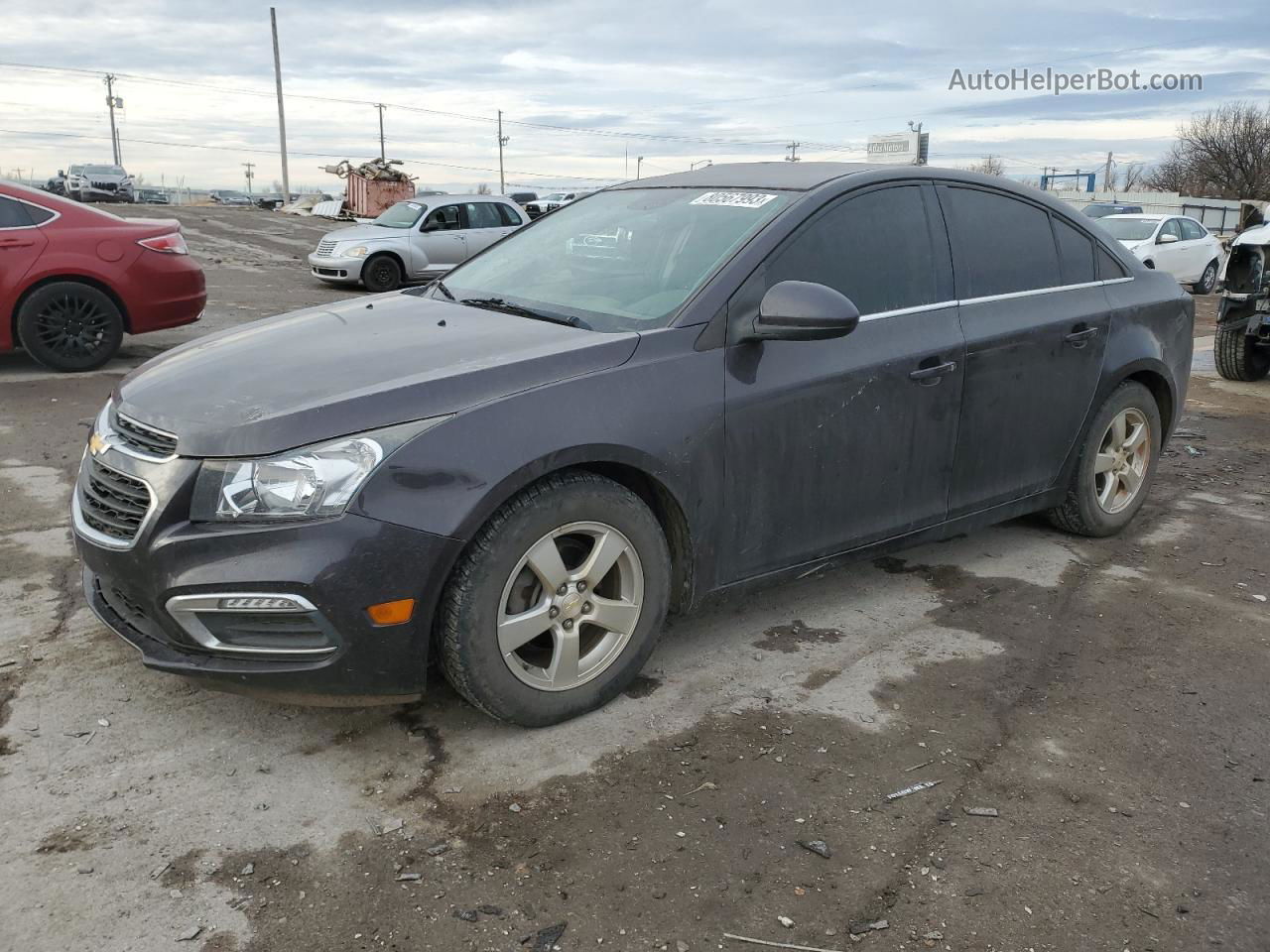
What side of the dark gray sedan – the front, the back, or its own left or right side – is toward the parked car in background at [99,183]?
right

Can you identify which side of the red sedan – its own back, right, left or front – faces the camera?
left

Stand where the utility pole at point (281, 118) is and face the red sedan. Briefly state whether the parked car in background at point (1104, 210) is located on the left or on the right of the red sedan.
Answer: left

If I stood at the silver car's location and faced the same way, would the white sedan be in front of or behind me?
behind

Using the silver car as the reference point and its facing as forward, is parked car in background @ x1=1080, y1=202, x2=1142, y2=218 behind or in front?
behind

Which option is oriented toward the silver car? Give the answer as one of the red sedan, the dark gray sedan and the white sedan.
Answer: the white sedan

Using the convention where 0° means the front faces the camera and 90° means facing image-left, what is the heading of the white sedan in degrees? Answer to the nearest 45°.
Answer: approximately 45°

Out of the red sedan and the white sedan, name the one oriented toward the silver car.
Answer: the white sedan

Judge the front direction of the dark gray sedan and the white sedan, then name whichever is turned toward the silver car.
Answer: the white sedan

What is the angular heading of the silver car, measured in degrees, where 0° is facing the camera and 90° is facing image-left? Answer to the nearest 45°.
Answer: approximately 45°

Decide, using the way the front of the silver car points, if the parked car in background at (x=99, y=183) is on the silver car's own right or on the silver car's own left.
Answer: on the silver car's own right

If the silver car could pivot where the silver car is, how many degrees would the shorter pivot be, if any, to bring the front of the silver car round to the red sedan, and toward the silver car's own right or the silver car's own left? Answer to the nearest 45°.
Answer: approximately 45° to the silver car's own left
